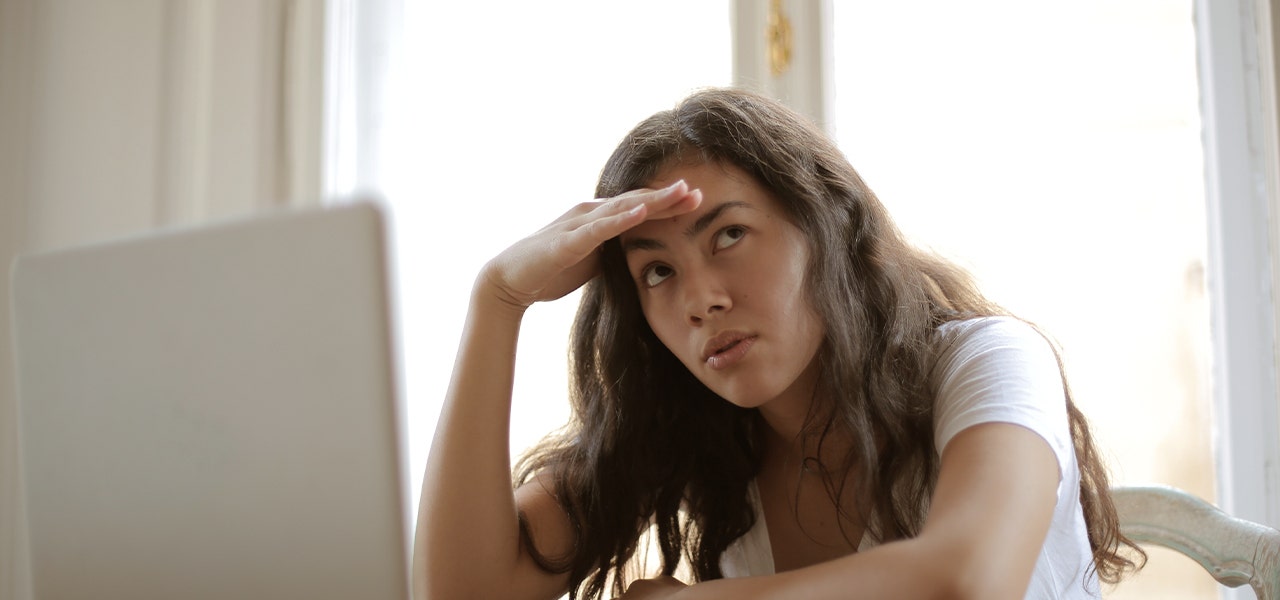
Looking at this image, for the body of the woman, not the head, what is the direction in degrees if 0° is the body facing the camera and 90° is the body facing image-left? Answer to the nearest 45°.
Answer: approximately 45°
